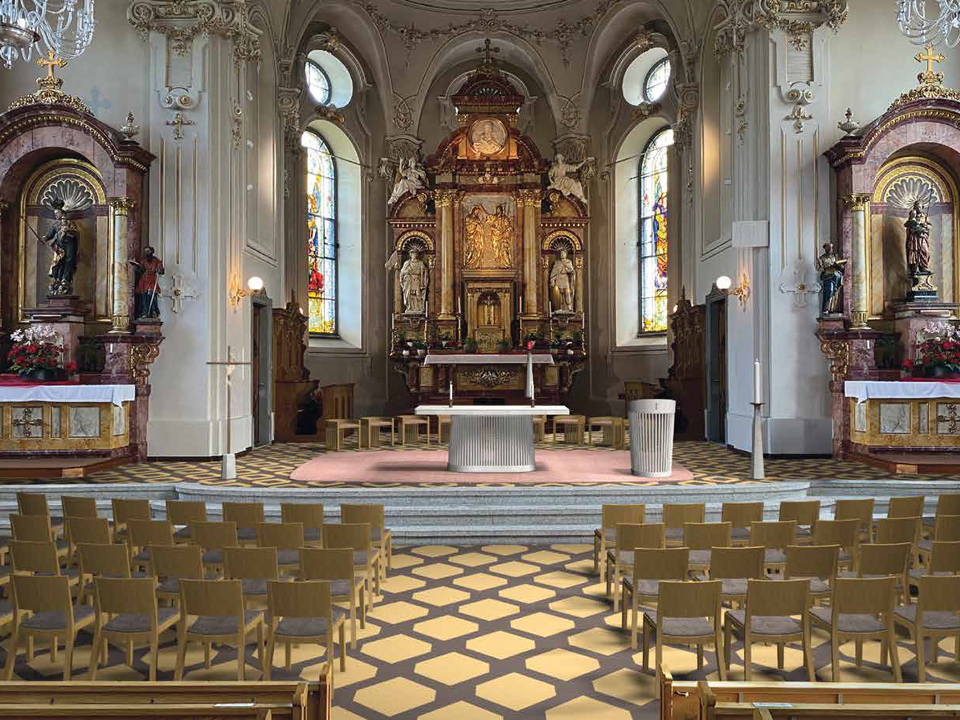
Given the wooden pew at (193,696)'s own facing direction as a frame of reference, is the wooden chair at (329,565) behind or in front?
in front

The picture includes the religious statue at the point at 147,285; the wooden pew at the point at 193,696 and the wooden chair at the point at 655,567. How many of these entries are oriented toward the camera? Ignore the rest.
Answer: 1

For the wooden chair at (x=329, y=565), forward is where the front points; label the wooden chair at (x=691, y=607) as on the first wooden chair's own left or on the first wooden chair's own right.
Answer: on the first wooden chair's own right

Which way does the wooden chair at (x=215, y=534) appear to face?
away from the camera

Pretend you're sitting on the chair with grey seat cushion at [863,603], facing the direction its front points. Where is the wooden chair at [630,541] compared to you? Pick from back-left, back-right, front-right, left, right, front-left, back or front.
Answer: front

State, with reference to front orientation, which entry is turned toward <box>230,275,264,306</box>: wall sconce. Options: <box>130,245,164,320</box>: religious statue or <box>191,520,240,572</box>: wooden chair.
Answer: the wooden chair

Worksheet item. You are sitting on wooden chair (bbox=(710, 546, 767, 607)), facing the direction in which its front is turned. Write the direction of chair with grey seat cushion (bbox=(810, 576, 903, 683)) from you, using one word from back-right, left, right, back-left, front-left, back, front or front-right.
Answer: back-right

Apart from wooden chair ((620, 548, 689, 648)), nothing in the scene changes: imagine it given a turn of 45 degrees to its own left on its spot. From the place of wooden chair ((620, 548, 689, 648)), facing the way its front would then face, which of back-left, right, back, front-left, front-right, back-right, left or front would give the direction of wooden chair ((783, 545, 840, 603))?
back-right

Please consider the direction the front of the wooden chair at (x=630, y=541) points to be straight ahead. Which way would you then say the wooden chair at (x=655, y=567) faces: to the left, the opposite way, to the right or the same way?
the same way

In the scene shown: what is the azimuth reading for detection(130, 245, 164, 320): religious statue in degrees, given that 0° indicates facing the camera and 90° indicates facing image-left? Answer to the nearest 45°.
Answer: approximately 0°

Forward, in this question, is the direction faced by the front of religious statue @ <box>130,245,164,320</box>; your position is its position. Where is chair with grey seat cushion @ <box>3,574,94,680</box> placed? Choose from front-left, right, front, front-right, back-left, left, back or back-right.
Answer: front

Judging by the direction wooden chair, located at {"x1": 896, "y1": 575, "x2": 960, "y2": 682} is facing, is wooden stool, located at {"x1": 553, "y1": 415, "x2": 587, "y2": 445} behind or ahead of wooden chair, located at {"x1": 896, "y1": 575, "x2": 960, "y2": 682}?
ahead

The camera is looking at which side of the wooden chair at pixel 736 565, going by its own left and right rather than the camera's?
back

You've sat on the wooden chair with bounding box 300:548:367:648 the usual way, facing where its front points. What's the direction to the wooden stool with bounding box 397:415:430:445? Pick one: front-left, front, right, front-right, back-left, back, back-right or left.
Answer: front

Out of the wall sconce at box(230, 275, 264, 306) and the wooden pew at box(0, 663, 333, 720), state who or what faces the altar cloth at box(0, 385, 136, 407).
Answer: the wooden pew

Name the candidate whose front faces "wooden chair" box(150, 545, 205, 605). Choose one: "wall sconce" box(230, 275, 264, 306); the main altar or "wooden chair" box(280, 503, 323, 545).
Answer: the main altar

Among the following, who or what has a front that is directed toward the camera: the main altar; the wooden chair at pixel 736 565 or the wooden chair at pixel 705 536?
the main altar

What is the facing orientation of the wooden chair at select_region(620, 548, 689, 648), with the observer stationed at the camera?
facing away from the viewer

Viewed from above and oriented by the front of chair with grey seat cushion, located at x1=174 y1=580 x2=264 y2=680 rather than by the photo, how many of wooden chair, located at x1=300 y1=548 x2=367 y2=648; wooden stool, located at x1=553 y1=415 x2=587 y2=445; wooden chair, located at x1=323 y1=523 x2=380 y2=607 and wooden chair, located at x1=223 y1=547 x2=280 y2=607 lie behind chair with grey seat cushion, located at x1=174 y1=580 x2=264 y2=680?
0

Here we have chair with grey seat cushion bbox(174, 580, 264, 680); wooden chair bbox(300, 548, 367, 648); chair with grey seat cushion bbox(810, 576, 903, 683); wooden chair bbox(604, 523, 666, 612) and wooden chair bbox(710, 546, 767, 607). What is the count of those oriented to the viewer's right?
0

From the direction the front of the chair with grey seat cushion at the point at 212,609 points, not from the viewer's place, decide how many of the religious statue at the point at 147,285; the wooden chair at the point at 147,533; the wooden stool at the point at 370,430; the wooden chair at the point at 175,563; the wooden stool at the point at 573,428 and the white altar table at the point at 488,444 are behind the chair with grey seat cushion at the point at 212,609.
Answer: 0

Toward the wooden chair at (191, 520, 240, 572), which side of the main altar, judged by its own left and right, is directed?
front

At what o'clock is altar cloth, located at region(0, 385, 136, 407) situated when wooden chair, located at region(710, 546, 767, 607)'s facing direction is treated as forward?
The altar cloth is roughly at 10 o'clock from the wooden chair.
